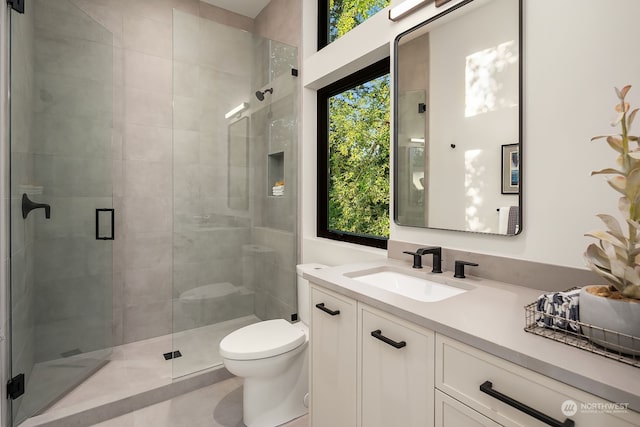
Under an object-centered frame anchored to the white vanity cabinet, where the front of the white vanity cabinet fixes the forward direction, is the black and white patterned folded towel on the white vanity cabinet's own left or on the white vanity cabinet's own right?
on the white vanity cabinet's own left

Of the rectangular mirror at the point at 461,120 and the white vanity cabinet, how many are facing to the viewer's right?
0

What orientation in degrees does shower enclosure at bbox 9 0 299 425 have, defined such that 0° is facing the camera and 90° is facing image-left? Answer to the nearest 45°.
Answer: approximately 315°

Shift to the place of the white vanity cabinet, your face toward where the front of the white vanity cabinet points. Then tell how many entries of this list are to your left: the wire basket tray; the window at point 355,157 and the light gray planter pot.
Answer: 2

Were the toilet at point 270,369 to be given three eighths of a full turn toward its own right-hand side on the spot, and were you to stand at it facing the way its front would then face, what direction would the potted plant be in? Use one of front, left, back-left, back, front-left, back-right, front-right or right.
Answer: back-right

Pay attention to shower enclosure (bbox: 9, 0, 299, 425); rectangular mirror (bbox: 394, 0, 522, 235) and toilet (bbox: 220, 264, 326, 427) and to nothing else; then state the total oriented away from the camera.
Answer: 0

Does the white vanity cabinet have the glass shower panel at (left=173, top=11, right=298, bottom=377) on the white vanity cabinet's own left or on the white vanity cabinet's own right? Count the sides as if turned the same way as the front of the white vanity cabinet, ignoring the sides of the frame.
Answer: on the white vanity cabinet's own right

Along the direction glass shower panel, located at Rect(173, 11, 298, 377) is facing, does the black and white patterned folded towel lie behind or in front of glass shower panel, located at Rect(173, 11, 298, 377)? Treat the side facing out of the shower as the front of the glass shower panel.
in front

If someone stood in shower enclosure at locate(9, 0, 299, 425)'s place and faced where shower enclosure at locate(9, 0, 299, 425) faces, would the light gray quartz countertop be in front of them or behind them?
in front

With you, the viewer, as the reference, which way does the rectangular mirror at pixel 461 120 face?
facing the viewer and to the left of the viewer
